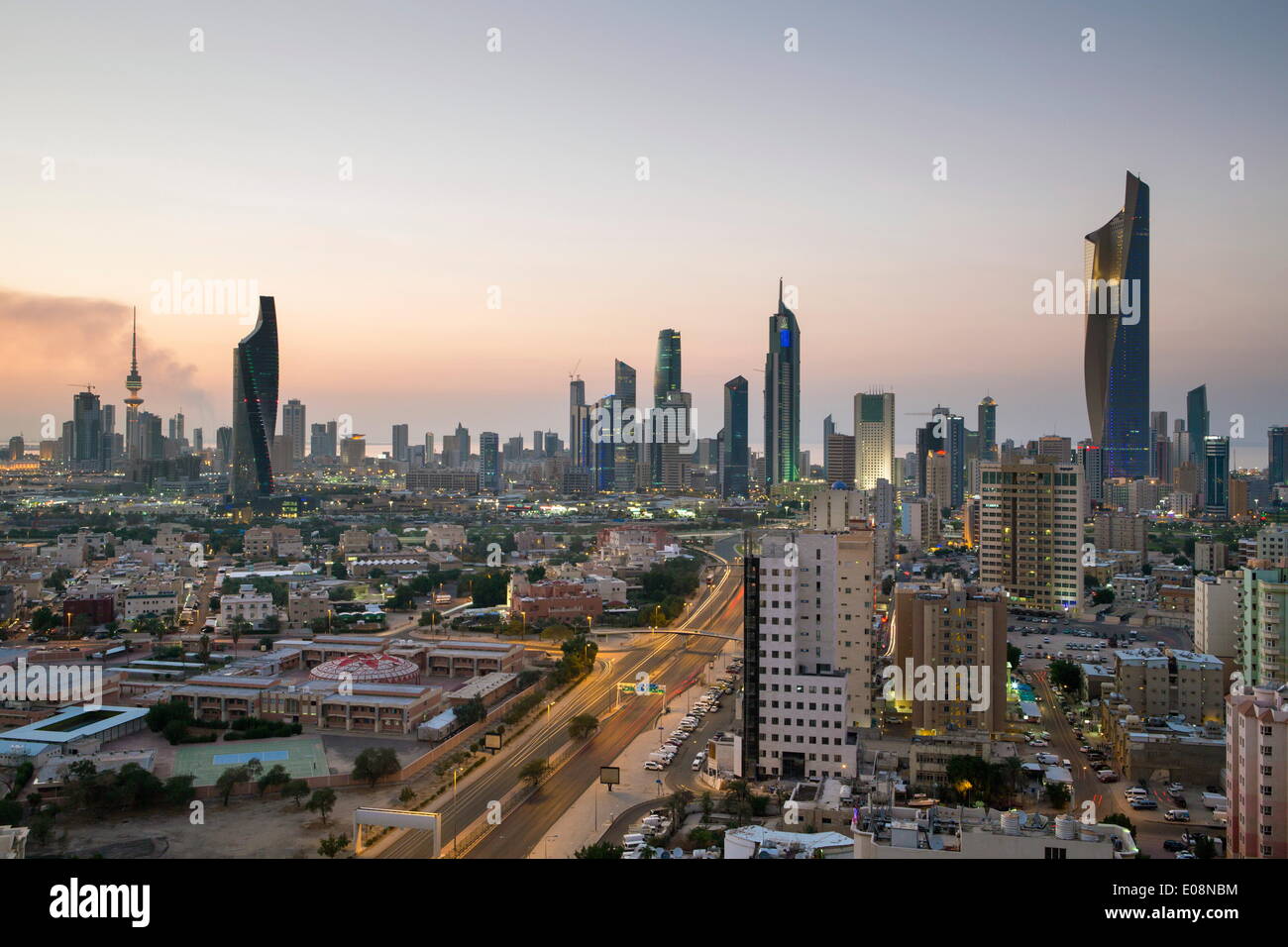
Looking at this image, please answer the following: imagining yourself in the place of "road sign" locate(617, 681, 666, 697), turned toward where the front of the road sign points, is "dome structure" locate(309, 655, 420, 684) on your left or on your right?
on your right

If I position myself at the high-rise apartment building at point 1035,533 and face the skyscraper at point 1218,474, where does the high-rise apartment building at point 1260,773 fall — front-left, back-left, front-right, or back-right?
back-right

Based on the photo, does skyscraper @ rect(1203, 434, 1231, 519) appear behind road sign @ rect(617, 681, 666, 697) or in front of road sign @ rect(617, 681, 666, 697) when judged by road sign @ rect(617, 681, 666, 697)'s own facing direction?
behind

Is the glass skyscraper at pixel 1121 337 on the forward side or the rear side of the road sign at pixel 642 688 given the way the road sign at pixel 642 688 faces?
on the rear side

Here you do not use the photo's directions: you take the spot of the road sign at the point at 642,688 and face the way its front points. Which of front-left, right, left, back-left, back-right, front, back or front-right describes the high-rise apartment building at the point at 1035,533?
back-left

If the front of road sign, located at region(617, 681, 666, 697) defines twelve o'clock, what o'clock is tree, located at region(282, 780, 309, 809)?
The tree is roughly at 1 o'clock from the road sign.

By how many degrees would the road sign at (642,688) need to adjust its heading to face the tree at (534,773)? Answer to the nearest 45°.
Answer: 0° — it already faces it

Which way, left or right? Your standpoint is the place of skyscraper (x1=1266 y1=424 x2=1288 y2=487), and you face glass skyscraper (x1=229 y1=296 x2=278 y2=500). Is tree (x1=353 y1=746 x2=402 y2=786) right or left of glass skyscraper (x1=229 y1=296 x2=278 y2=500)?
left

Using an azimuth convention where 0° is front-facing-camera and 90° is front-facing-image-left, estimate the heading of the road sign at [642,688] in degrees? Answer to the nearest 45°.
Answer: approximately 0°

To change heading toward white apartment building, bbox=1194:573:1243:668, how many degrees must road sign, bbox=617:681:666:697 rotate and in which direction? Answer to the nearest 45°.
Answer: approximately 90° to its left

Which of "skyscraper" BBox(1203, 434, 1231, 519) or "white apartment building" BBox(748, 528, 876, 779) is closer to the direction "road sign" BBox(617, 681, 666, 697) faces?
the white apartment building
